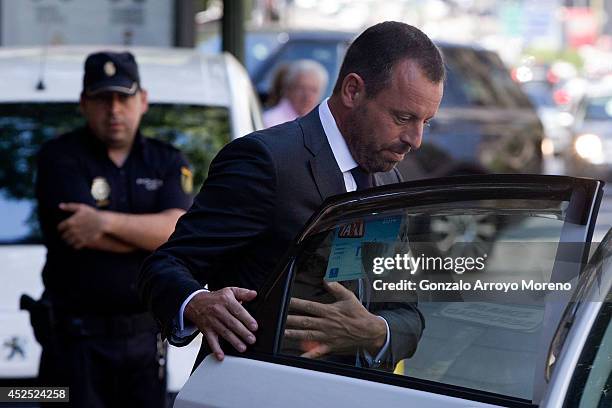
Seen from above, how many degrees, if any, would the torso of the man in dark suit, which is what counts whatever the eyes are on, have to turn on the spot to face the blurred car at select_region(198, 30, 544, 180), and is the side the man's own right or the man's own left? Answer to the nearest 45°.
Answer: approximately 135° to the man's own left

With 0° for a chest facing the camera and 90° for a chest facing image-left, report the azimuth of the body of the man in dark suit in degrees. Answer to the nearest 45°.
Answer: approximately 315°

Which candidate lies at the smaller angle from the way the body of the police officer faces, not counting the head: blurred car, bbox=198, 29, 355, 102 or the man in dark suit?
the man in dark suit

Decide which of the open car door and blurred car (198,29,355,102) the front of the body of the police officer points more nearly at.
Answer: the open car door

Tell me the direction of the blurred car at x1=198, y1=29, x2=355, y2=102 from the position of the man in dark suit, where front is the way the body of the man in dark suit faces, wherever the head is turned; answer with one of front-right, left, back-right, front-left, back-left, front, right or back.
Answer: back-left

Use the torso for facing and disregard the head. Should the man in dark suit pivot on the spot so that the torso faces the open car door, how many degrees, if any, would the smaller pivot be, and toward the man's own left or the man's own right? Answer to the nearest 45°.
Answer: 0° — they already face it
